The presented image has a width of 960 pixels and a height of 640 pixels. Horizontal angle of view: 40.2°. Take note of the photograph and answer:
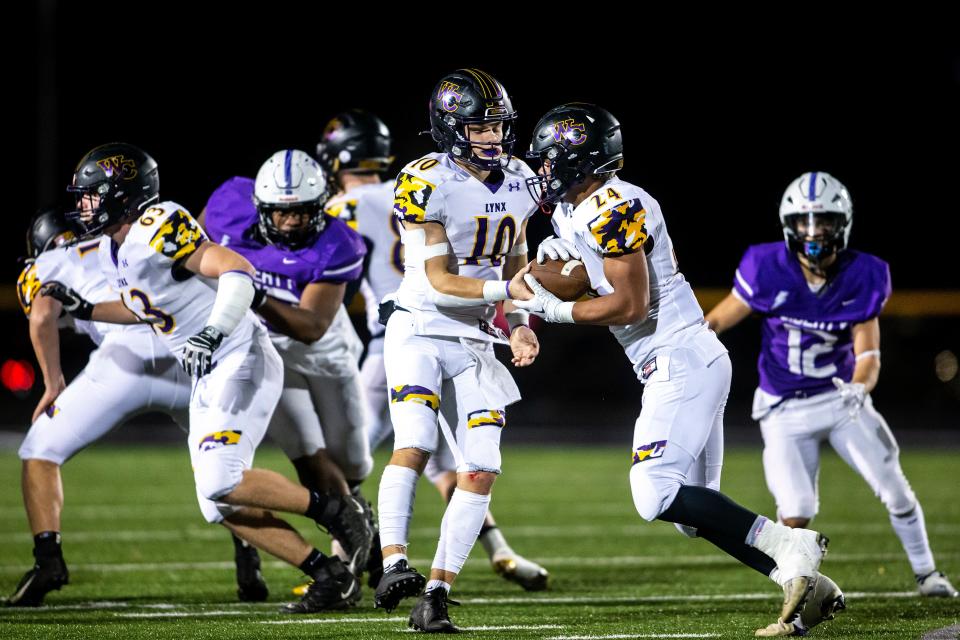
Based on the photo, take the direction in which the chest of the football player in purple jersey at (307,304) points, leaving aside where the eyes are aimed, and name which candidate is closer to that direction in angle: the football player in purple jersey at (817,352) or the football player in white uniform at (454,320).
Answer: the football player in white uniform

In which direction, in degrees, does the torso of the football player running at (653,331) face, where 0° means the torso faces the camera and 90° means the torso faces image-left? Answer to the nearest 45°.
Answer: approximately 90°

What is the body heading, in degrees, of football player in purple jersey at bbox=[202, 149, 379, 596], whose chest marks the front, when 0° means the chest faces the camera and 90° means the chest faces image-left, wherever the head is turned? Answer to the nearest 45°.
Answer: approximately 0°

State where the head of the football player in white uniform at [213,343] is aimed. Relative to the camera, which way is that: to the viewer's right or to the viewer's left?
to the viewer's left

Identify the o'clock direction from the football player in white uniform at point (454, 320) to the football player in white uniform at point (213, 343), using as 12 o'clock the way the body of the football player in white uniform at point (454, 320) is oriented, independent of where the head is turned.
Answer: the football player in white uniform at point (213, 343) is roughly at 5 o'clock from the football player in white uniform at point (454, 320).

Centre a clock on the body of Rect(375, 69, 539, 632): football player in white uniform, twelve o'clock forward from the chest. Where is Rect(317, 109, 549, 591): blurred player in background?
The blurred player in background is roughly at 7 o'clock from the football player in white uniform.

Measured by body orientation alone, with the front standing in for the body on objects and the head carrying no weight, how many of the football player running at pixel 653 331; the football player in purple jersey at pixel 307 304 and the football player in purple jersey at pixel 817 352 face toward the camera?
2

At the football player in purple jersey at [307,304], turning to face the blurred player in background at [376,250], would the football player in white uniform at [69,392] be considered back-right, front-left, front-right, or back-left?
back-left

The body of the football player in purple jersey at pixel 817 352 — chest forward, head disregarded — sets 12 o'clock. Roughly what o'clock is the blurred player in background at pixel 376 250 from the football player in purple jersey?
The blurred player in background is roughly at 3 o'clock from the football player in purple jersey.

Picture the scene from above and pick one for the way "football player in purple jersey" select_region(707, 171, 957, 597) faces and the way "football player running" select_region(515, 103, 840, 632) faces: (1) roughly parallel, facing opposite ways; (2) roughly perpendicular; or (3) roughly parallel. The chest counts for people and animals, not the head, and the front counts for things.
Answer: roughly perpendicular

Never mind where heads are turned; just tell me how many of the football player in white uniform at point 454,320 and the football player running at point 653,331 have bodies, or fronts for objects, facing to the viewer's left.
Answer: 1
